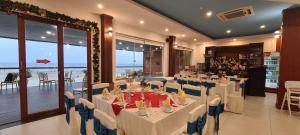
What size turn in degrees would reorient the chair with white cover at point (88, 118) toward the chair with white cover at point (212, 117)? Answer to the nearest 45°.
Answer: approximately 45° to its right

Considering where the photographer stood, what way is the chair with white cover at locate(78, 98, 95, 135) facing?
facing away from the viewer and to the right of the viewer

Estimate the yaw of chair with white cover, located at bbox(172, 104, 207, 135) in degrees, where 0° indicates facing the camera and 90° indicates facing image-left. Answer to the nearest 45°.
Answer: approximately 135°

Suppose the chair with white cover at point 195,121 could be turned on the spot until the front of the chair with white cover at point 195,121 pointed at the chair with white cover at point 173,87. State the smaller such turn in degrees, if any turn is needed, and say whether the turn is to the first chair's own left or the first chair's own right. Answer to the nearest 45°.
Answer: approximately 45° to the first chair's own right

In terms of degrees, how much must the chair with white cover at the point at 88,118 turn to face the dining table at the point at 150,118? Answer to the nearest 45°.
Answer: approximately 45° to its right
